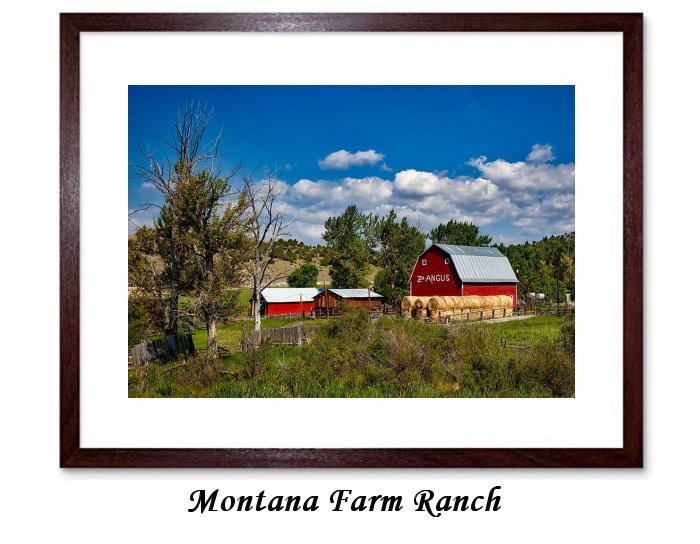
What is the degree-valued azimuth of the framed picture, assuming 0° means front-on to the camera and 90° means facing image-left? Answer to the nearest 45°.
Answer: approximately 0°
